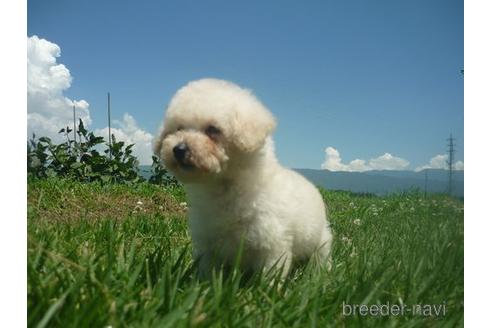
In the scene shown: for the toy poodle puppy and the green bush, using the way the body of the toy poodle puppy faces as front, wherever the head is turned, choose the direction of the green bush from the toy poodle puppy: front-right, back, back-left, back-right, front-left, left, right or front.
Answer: right

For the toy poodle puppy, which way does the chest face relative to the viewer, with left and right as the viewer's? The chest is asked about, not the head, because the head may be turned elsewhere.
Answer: facing the viewer and to the left of the viewer

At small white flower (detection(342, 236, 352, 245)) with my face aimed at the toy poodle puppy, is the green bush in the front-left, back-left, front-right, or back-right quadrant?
front-right

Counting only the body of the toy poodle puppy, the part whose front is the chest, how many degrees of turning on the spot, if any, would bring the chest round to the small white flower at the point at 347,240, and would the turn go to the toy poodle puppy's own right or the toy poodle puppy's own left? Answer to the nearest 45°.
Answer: approximately 180°
